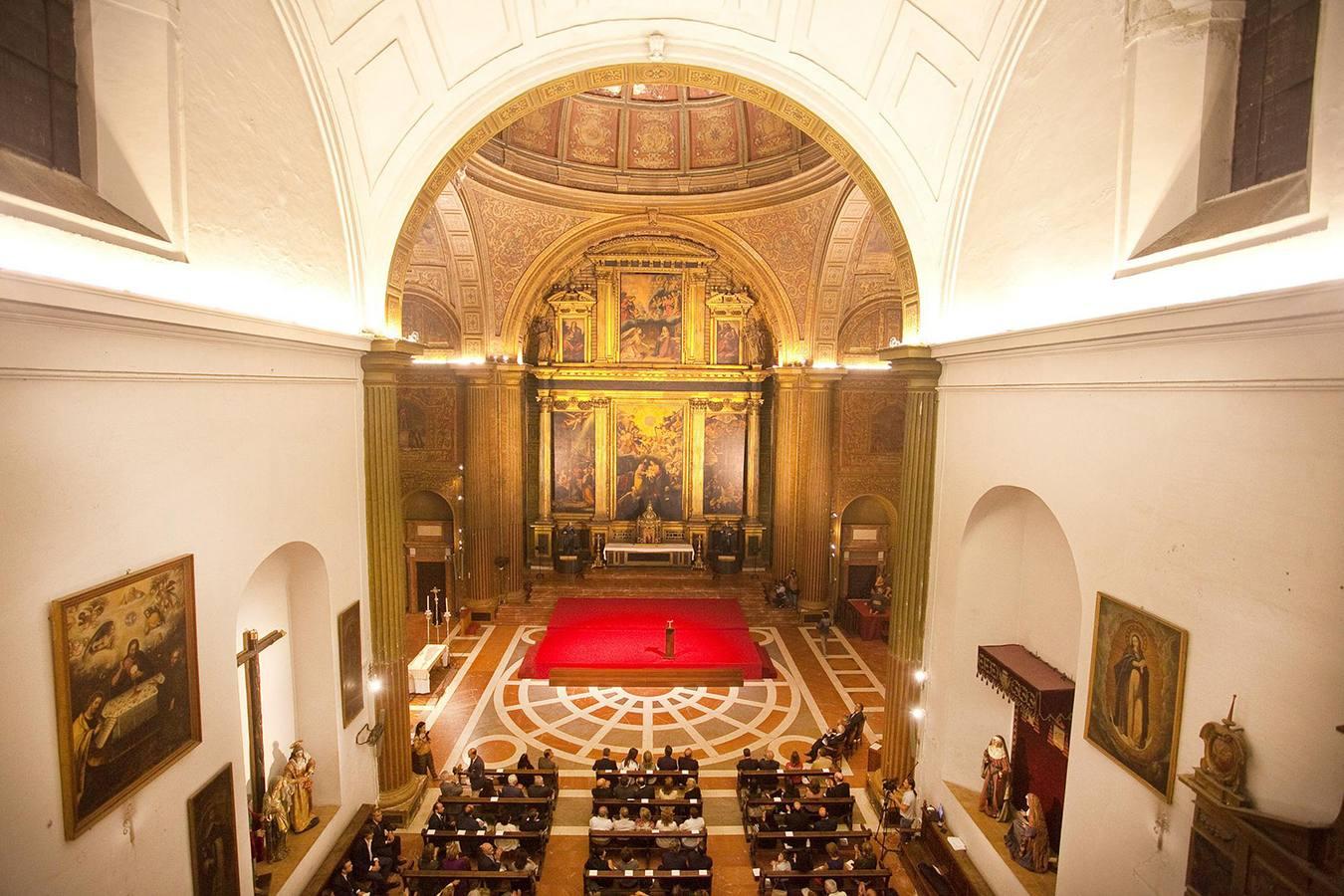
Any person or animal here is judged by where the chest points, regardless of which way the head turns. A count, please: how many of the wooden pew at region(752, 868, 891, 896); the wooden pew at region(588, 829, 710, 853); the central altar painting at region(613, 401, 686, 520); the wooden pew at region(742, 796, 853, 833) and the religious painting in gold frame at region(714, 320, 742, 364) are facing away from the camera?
3

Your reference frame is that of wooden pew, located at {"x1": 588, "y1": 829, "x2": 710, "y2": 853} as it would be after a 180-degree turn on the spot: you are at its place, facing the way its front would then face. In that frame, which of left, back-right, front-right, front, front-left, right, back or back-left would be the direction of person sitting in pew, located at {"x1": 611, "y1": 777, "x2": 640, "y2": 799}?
back

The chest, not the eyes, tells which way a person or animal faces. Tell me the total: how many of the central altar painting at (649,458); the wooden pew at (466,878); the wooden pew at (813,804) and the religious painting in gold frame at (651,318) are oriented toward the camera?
2

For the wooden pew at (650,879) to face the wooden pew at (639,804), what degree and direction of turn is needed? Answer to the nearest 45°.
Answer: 0° — it already faces it

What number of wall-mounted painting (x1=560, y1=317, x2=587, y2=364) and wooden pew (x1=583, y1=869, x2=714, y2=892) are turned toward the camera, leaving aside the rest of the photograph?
1

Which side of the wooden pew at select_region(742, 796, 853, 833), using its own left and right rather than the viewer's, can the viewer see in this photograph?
back

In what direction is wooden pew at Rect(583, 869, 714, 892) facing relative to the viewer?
away from the camera

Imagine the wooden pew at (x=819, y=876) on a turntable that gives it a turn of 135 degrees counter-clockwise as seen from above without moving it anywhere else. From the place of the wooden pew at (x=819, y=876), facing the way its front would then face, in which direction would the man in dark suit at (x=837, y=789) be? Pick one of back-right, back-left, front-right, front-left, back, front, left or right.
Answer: back-right

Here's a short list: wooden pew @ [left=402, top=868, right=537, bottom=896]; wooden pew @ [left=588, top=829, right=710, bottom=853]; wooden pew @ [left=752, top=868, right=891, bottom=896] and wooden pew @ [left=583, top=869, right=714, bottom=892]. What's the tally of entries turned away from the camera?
4

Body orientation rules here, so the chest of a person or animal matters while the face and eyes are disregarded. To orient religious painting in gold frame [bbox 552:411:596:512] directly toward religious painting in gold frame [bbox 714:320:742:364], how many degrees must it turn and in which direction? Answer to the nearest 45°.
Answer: approximately 90° to its left

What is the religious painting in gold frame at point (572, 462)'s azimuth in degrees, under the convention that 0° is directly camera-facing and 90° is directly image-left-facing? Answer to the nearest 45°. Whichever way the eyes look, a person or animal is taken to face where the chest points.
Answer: approximately 0°

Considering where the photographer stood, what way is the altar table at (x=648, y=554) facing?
facing the viewer

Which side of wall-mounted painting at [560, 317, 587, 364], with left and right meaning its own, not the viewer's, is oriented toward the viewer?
front

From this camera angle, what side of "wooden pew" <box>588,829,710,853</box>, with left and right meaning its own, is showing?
back

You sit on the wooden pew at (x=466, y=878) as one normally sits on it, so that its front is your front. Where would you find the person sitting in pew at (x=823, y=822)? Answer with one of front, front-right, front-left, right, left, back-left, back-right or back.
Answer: right

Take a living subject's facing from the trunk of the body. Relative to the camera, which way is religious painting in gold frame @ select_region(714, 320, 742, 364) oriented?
toward the camera

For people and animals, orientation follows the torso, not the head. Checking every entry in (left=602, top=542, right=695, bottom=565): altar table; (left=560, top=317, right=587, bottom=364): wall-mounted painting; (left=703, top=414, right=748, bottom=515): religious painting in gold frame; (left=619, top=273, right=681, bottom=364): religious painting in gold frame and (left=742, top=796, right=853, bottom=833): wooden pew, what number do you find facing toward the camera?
4

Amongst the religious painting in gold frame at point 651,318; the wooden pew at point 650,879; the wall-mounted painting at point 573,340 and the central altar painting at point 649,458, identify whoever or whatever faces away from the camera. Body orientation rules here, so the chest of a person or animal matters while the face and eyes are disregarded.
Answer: the wooden pew

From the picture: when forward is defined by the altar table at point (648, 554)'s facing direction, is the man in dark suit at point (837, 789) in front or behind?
in front

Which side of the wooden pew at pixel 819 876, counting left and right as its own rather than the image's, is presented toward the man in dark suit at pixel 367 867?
left

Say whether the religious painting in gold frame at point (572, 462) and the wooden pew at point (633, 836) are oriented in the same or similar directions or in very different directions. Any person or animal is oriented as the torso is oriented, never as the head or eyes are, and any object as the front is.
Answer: very different directions

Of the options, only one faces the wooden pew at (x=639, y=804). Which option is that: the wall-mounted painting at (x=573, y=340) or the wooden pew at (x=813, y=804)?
the wall-mounted painting

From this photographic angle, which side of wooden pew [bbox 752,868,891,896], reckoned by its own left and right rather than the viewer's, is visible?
back

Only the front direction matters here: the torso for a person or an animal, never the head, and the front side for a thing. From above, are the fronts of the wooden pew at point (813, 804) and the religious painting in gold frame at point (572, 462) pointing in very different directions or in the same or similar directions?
very different directions
